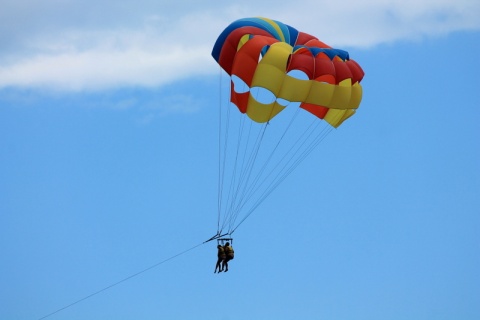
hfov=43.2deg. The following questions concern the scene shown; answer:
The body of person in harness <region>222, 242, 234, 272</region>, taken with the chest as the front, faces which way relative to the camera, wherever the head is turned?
to the viewer's left

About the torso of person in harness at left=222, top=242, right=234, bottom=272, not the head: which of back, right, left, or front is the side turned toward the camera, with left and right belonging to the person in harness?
left
